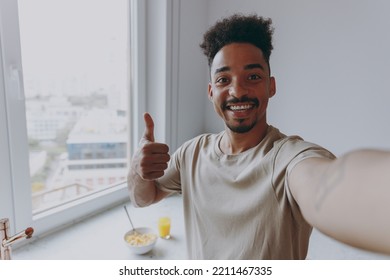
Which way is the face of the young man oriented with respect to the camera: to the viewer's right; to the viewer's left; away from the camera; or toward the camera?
toward the camera

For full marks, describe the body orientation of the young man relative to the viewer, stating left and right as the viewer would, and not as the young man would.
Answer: facing the viewer

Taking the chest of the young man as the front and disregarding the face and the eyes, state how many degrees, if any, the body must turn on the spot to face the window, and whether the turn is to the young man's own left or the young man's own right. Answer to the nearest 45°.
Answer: approximately 135° to the young man's own right
